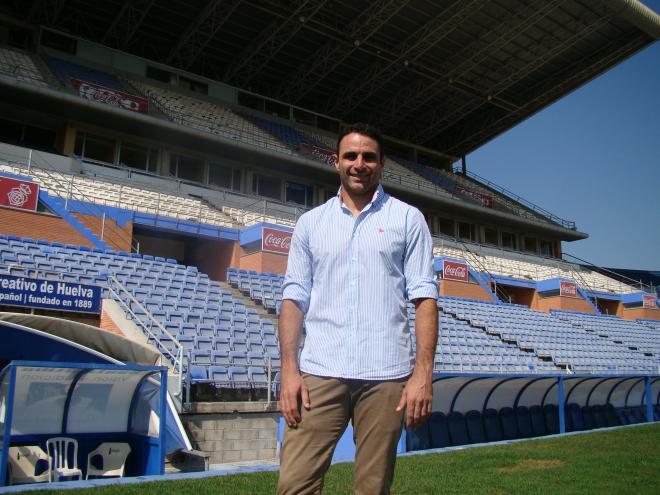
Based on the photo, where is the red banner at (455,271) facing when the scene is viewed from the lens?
facing the viewer and to the right of the viewer

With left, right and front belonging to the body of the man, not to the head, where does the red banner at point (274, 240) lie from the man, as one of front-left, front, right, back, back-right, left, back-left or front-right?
back

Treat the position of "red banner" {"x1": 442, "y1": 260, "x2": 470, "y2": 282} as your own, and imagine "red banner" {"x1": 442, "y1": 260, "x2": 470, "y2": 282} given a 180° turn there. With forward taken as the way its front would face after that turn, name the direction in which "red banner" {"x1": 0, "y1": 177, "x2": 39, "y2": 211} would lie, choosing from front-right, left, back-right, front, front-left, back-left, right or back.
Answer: left

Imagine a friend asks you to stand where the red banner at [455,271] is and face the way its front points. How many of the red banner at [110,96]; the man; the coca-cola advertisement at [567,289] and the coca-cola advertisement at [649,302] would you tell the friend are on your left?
2

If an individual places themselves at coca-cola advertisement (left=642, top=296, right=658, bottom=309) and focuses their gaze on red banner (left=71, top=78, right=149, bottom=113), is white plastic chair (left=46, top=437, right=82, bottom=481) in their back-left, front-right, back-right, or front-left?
front-left

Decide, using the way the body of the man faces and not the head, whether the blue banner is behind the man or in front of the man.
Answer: behind

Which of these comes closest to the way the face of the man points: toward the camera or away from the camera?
toward the camera

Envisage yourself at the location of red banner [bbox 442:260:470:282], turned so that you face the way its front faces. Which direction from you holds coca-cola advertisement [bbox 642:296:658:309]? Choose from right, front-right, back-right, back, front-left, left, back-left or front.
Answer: left

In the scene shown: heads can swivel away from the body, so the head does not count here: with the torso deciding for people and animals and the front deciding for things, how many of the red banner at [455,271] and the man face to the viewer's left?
0

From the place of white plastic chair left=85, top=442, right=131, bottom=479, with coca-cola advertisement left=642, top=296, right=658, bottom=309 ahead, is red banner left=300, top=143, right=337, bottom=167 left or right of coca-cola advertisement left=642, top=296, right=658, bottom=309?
left

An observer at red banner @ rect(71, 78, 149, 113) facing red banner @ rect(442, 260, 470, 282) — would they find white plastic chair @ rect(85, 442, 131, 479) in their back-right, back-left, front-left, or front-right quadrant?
front-right

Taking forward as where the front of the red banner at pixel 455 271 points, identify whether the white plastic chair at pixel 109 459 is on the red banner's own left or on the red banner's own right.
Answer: on the red banner's own right

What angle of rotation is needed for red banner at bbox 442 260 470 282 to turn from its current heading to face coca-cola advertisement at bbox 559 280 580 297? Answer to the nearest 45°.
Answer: approximately 90° to its left

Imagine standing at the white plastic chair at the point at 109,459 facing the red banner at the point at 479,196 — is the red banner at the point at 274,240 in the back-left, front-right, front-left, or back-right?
front-left

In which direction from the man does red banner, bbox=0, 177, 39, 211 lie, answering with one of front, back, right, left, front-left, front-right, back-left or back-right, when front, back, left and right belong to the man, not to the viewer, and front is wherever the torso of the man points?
back-right

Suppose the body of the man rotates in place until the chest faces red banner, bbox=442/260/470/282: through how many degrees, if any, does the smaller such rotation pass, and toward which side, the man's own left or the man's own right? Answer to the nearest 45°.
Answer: approximately 180°

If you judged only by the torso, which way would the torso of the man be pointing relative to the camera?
toward the camera
